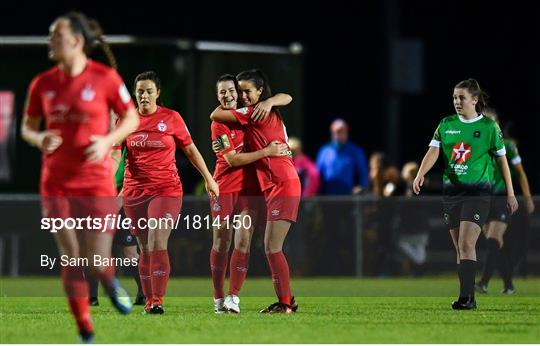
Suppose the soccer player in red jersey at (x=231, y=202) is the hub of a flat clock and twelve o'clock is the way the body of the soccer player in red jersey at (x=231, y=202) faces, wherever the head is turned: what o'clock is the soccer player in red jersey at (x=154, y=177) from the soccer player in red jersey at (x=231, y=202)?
the soccer player in red jersey at (x=154, y=177) is roughly at 4 o'clock from the soccer player in red jersey at (x=231, y=202).

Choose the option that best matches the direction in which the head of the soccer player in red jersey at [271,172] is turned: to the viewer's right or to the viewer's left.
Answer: to the viewer's left

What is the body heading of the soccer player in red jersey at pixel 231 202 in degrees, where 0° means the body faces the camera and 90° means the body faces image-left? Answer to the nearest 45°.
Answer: approximately 315°

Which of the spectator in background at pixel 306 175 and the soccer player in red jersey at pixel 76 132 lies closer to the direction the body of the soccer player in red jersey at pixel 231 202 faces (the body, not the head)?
the soccer player in red jersey

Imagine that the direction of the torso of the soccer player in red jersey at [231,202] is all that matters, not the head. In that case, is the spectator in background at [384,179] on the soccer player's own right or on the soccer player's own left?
on the soccer player's own left
